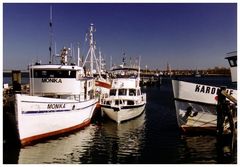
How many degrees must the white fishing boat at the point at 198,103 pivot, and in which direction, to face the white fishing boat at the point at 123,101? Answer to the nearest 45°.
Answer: approximately 90° to its right

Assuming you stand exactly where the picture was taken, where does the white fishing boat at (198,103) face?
facing the viewer and to the left of the viewer

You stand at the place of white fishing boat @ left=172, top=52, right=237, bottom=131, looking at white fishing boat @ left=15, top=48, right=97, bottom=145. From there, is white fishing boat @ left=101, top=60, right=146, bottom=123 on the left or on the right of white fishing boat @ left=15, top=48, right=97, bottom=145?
right

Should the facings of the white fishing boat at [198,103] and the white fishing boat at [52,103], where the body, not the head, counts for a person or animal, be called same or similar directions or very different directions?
same or similar directions

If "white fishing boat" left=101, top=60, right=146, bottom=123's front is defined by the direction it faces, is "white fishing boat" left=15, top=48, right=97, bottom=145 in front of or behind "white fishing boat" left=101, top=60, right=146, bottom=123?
in front

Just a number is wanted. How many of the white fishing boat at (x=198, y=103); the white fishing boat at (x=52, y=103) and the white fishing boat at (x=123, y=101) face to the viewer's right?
0

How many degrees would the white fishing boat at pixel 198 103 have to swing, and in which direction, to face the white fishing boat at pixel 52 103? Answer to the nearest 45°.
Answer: approximately 45° to its right

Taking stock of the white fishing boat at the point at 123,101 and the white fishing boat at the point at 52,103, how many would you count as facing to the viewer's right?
0

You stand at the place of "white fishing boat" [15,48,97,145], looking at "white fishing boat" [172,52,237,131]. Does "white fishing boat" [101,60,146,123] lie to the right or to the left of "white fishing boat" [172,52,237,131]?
left

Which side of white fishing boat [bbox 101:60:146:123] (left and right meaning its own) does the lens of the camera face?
front

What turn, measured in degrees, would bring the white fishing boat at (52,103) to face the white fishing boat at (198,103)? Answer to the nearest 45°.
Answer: approximately 135° to its left
